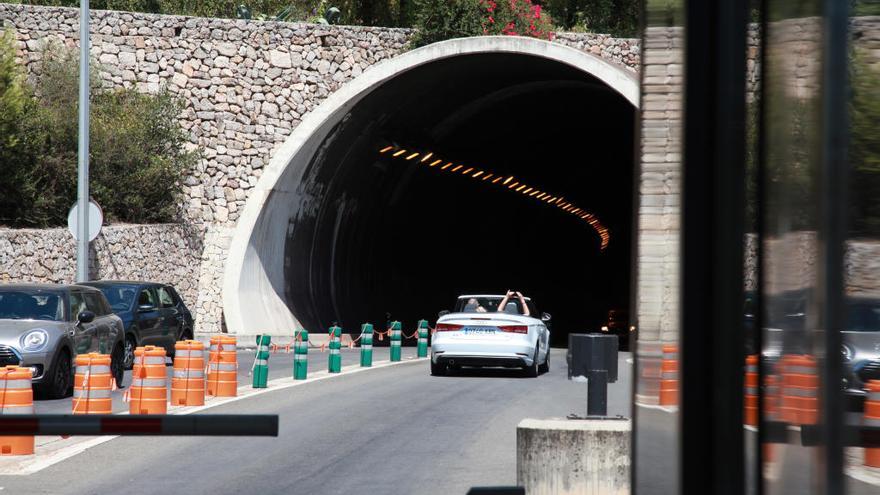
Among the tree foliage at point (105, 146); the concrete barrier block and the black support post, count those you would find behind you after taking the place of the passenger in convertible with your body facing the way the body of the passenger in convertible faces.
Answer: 2

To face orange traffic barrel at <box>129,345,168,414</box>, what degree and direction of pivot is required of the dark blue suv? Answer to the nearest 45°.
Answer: approximately 45° to its left

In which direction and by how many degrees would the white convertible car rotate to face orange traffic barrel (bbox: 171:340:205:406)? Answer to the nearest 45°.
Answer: approximately 135° to its left

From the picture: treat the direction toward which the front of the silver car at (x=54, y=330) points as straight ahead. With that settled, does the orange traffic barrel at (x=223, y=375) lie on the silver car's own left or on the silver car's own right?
on the silver car's own left

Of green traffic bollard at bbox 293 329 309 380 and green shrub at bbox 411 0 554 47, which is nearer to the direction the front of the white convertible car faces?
the green shrub

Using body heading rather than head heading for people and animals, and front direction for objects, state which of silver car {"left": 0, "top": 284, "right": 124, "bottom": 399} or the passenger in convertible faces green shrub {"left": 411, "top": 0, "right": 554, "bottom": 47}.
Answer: the passenger in convertible

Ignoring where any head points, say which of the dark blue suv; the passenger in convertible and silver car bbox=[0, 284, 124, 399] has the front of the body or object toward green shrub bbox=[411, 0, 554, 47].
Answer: the passenger in convertible

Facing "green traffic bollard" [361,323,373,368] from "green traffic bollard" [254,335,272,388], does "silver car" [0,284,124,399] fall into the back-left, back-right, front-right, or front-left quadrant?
back-left

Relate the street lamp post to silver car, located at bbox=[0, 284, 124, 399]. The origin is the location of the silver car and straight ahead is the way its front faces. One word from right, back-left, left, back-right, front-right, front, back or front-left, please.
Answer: back-right

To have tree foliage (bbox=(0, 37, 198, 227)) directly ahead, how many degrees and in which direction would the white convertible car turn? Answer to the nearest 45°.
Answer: approximately 45° to its left

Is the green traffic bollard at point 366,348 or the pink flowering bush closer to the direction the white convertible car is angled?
the pink flowering bush

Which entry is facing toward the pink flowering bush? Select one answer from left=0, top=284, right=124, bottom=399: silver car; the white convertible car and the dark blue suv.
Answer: the white convertible car

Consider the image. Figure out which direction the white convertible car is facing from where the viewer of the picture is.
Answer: facing away from the viewer

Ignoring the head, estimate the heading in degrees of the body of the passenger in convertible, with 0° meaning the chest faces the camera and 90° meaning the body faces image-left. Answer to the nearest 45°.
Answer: approximately 180°

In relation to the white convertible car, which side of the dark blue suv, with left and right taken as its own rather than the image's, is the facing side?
left
